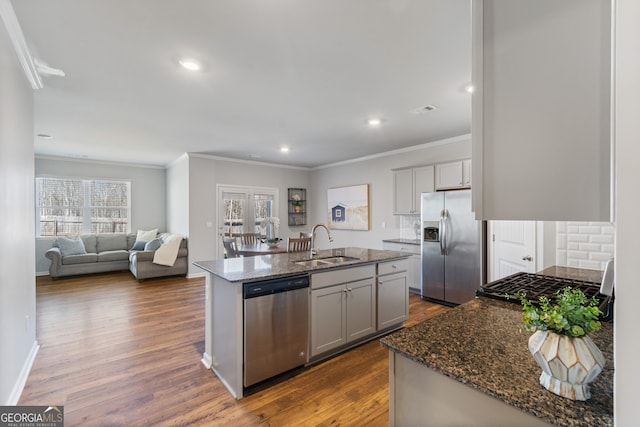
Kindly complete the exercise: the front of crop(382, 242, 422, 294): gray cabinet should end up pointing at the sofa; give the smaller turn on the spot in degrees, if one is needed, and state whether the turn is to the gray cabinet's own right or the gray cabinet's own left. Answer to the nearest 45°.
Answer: approximately 45° to the gray cabinet's own right

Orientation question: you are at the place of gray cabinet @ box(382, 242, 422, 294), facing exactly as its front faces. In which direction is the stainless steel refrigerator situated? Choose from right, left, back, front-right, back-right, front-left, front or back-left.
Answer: left

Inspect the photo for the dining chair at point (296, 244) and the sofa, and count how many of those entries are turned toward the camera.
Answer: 1

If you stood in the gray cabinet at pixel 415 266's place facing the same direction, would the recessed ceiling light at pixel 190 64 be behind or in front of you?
in front

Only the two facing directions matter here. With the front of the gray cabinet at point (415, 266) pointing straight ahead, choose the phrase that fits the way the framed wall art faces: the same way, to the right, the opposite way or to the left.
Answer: the same way

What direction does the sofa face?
toward the camera

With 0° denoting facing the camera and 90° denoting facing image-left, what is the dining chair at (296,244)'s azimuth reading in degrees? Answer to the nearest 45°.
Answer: approximately 135°

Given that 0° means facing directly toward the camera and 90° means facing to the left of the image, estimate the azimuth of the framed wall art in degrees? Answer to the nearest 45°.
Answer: approximately 45°

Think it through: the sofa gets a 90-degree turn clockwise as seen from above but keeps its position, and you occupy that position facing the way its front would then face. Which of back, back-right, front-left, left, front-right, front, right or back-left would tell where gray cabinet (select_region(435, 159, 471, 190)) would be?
back-left

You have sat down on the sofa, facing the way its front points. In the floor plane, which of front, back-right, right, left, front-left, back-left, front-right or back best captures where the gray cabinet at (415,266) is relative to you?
front-left

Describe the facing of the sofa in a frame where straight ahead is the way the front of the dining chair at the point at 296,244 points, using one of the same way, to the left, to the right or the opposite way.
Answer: the opposite way

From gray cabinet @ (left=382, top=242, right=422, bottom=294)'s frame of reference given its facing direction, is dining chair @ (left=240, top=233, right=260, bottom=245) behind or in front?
in front

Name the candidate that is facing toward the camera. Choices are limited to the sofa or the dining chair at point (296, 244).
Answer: the sofa

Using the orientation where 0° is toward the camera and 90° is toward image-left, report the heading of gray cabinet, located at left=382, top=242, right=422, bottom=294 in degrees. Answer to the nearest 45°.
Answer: approximately 45°

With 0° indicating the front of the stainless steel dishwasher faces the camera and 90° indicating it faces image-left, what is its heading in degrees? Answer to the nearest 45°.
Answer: approximately 315°
